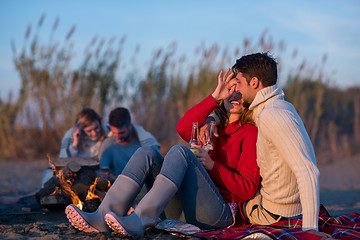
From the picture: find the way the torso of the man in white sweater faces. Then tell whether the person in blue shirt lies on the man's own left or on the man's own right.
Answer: on the man's own right

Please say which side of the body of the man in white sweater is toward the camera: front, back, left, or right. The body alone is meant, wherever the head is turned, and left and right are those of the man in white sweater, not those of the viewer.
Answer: left

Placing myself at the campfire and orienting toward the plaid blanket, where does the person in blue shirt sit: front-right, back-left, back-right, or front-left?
back-left
